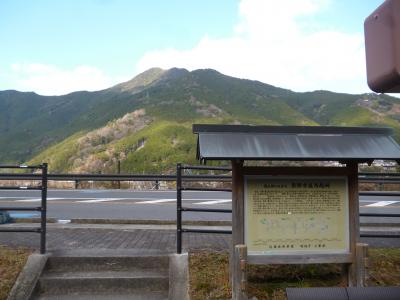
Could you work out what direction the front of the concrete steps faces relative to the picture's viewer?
facing the viewer

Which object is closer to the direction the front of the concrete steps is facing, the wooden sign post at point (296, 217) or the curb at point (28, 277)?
the wooden sign post

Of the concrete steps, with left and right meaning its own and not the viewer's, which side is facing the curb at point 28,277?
right

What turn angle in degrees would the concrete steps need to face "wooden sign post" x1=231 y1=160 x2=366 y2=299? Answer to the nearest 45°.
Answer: approximately 45° to its left
